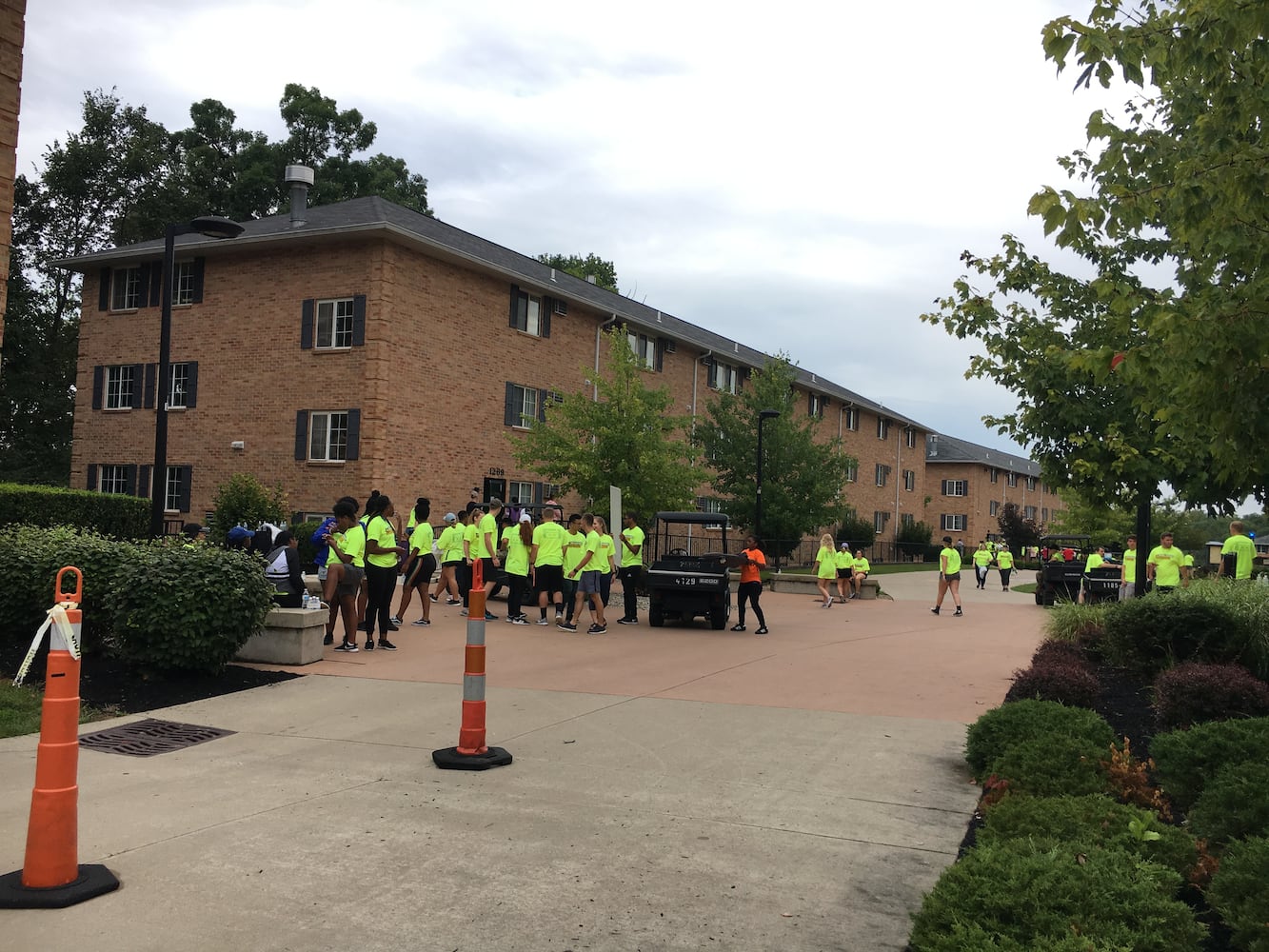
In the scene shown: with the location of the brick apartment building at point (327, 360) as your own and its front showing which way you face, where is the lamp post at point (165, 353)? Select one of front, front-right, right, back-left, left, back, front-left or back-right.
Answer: front-right

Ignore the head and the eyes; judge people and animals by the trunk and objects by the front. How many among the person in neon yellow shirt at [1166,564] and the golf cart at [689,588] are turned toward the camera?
1

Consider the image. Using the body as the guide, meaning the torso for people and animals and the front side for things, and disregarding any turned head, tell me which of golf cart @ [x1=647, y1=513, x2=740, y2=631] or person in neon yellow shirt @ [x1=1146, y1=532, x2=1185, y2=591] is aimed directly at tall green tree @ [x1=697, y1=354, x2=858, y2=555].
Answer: the golf cart

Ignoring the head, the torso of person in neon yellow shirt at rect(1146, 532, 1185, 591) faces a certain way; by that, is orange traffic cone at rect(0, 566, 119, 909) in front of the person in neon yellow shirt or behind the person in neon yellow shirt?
in front

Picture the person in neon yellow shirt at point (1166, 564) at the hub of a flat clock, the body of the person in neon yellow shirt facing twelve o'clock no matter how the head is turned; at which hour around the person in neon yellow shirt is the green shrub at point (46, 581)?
The green shrub is roughly at 1 o'clock from the person in neon yellow shirt.

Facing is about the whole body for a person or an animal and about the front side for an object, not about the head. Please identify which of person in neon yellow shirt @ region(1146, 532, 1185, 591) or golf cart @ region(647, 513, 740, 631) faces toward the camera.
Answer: the person in neon yellow shirt

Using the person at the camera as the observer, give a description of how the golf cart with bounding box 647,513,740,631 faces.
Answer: facing away from the viewer

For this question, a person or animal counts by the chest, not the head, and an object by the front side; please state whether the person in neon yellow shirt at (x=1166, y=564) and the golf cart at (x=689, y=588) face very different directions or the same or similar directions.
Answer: very different directions

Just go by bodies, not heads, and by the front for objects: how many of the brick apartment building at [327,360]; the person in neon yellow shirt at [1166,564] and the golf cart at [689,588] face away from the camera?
1

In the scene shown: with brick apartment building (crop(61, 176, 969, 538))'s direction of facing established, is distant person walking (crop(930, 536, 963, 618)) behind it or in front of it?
in front

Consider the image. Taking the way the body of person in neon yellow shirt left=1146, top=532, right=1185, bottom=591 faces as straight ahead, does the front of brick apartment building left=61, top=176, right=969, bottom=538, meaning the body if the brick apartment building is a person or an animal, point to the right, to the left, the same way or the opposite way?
to the left

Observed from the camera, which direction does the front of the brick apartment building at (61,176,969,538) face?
facing the viewer and to the right of the viewer

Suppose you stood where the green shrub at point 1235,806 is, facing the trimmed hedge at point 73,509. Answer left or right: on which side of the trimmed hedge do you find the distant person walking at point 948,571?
right

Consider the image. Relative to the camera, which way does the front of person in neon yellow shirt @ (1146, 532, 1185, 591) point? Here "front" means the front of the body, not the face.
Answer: toward the camera

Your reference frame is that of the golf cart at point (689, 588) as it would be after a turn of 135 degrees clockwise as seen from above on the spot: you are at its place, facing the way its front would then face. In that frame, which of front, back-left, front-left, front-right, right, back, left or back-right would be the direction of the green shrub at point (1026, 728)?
front-right

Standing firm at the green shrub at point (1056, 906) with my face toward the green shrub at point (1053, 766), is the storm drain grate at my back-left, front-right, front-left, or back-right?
front-left
